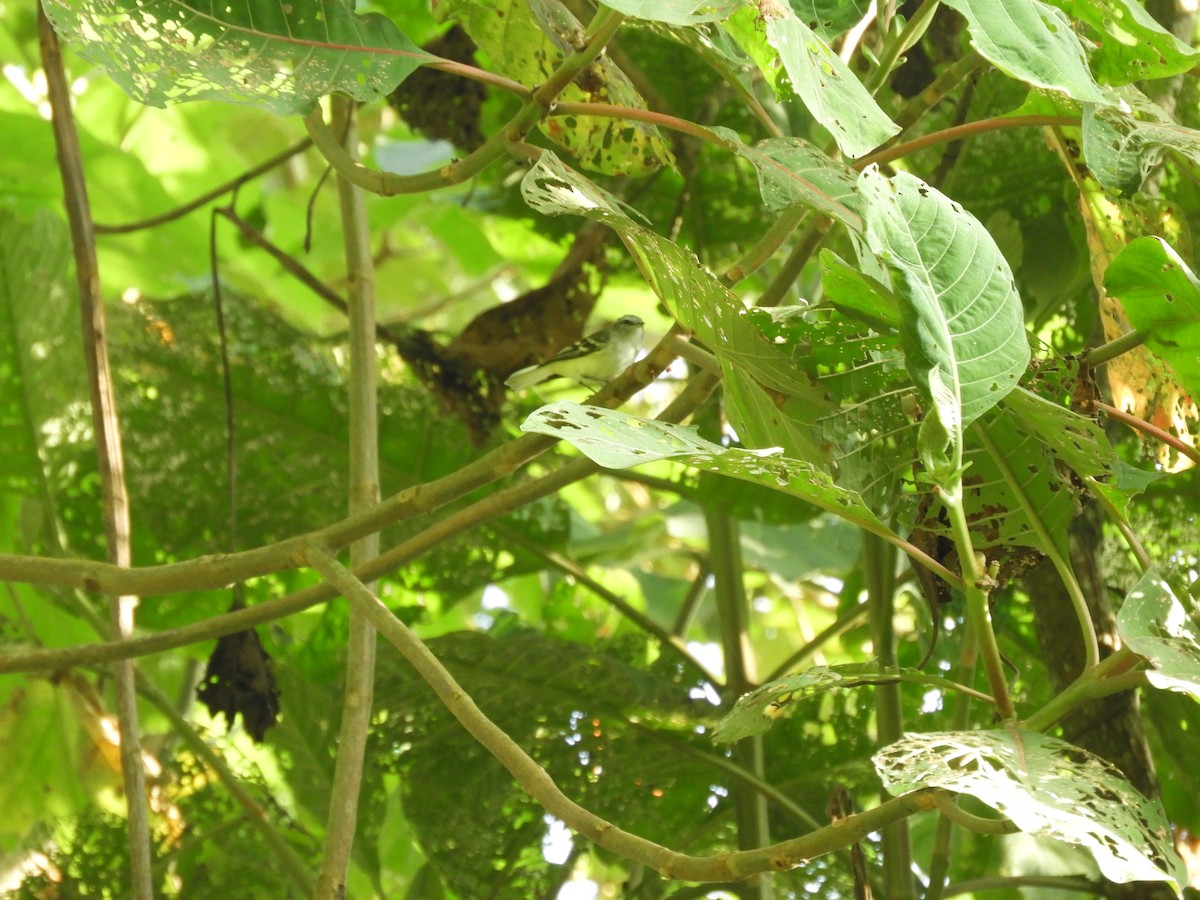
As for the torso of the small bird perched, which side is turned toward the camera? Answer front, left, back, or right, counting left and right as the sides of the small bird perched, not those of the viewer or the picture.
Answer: right

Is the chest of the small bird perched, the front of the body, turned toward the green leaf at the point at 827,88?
yes

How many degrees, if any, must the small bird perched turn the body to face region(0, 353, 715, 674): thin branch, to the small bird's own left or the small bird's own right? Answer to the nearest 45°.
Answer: approximately 180°

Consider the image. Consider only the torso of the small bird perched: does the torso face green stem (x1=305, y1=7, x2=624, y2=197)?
no

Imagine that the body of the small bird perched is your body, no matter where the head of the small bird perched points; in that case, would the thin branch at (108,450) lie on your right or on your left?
on your right

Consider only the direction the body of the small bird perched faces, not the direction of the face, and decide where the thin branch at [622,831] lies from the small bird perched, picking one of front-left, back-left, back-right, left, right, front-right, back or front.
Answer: right

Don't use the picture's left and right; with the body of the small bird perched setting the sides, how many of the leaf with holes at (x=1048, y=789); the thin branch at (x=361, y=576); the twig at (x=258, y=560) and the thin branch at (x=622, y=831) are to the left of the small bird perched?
0
